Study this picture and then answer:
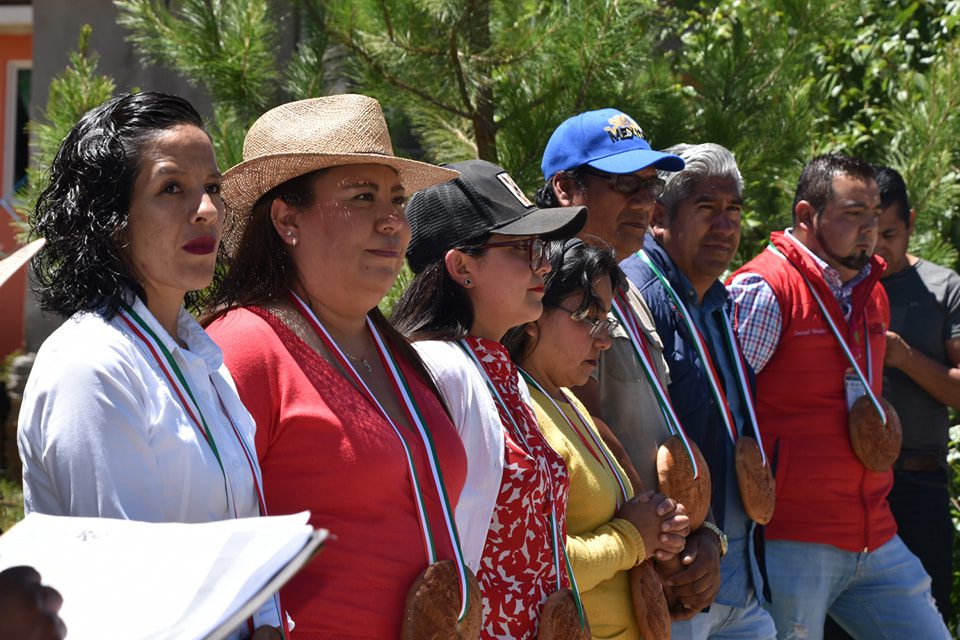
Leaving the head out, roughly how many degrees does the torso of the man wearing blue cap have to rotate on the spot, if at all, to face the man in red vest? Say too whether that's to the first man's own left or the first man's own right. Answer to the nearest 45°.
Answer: approximately 90° to the first man's own left

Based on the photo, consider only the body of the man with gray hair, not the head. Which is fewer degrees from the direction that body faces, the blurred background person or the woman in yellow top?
the woman in yellow top

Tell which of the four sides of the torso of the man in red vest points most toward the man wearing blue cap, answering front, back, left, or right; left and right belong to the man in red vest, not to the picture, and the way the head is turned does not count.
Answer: right

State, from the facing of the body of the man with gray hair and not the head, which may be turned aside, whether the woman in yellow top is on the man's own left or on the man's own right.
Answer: on the man's own right

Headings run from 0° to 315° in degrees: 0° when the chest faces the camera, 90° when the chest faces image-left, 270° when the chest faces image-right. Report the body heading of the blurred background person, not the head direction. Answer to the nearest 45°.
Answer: approximately 45°
